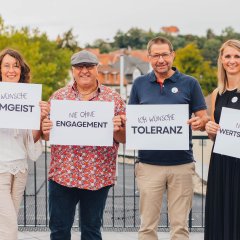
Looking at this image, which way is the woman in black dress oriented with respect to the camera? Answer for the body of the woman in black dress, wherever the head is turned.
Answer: toward the camera

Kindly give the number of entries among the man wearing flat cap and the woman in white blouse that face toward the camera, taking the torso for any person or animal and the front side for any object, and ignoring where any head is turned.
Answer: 2

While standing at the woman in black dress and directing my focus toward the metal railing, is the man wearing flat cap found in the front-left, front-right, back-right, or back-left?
front-left

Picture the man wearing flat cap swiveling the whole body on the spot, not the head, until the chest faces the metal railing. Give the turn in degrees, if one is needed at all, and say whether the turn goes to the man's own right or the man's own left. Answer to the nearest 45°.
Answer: approximately 180°

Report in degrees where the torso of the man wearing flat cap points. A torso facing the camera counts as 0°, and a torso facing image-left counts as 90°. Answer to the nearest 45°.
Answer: approximately 0°

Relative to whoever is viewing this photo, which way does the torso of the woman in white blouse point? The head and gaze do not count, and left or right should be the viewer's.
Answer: facing the viewer

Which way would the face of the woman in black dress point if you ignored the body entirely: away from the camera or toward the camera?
toward the camera

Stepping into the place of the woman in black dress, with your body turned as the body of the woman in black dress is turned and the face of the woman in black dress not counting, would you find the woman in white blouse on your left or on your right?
on your right

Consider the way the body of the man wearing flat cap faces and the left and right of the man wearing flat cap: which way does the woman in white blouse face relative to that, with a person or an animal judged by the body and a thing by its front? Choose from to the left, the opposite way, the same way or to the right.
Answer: the same way

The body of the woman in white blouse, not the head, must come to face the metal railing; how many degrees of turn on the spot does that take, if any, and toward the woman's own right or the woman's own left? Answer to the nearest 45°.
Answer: approximately 180°

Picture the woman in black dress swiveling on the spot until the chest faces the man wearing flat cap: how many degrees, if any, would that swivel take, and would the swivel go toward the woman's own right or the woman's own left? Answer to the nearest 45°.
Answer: approximately 90° to the woman's own right

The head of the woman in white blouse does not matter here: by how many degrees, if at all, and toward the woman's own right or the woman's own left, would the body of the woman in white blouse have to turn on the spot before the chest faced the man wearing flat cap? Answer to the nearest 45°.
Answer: approximately 90° to the woman's own left

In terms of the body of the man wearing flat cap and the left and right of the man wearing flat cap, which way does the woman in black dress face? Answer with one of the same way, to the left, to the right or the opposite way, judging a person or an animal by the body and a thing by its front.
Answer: the same way

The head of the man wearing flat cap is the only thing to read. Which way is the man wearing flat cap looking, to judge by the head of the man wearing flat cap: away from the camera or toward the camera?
toward the camera

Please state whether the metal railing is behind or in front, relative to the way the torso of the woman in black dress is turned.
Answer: behind

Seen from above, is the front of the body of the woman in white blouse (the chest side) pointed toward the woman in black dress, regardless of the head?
no

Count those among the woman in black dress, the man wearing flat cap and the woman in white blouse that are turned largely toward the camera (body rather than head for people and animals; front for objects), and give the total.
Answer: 3
